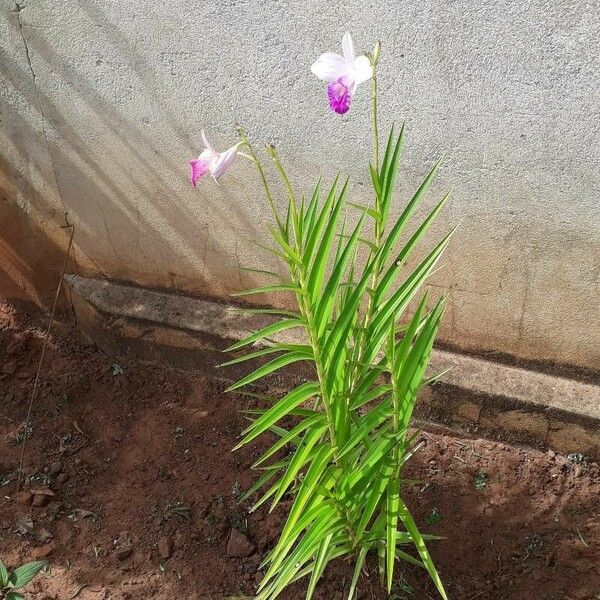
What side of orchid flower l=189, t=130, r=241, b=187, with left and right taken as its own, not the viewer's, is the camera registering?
left

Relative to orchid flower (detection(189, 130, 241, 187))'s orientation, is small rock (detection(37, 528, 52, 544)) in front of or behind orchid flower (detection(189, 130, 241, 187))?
in front

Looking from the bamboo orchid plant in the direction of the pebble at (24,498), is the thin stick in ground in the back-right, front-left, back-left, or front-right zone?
front-right

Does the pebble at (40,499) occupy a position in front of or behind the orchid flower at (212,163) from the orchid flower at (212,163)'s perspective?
in front

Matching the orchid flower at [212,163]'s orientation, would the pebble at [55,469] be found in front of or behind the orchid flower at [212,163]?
in front
